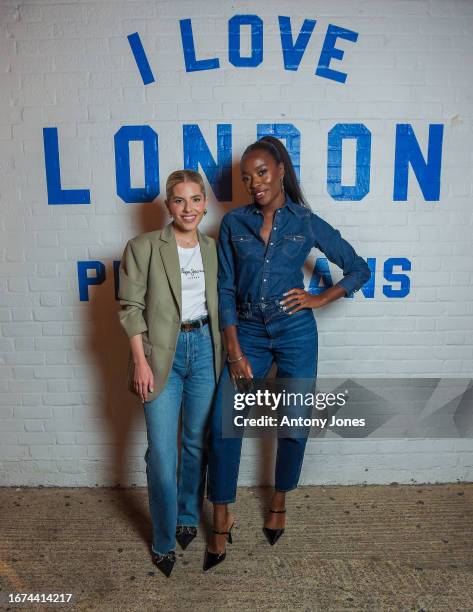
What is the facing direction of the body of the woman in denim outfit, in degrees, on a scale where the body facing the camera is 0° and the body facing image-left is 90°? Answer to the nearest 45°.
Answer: approximately 0°
